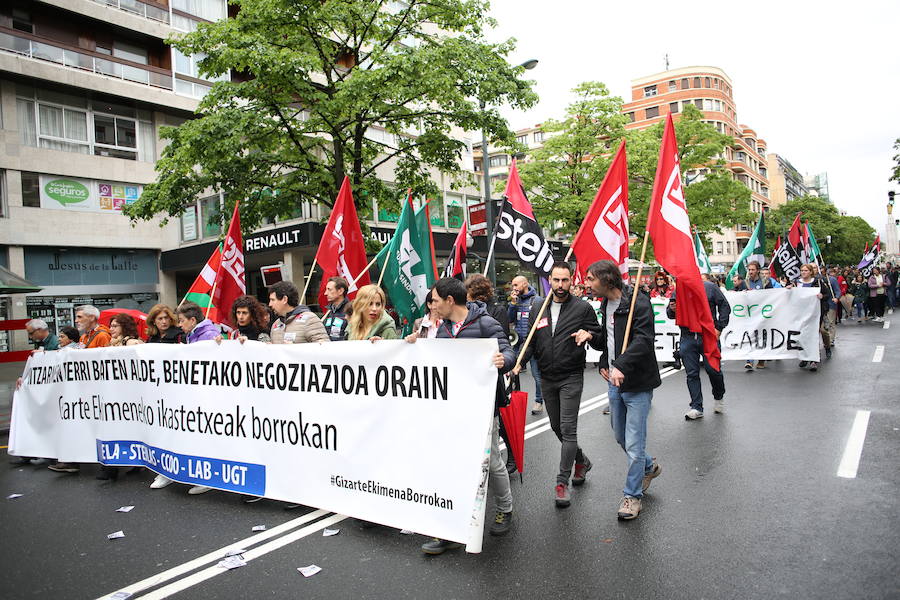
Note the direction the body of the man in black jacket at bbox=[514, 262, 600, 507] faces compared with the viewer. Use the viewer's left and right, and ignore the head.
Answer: facing the viewer

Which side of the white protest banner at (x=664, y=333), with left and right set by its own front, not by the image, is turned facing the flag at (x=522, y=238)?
front

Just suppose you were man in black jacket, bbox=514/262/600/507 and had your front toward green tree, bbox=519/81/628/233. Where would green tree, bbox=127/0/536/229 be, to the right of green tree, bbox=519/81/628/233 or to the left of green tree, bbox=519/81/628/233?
left

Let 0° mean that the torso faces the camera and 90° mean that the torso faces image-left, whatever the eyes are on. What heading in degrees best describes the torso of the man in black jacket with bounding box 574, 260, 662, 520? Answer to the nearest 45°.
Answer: approximately 45°

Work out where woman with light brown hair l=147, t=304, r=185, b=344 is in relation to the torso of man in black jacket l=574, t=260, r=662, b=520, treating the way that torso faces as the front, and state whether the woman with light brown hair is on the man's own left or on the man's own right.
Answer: on the man's own right

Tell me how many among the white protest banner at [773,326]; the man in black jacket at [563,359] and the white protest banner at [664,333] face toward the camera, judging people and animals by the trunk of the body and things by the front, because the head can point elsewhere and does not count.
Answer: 3

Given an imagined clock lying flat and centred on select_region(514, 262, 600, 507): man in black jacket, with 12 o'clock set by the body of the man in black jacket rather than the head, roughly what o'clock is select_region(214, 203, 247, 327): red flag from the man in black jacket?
The red flag is roughly at 4 o'clock from the man in black jacket.

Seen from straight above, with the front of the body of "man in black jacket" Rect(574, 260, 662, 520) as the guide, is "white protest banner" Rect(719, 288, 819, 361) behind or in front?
behind

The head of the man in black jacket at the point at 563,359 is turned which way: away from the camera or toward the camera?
toward the camera

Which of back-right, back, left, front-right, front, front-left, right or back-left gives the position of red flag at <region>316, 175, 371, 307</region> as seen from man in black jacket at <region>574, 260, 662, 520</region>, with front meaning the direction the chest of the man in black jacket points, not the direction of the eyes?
right

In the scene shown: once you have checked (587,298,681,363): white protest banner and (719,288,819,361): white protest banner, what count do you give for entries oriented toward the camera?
2

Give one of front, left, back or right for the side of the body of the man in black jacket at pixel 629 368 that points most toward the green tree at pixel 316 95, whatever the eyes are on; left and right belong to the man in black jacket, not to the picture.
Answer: right

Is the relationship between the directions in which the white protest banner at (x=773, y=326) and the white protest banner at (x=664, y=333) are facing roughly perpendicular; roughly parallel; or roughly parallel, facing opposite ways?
roughly parallel

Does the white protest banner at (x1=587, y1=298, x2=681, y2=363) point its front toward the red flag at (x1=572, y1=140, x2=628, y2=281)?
yes

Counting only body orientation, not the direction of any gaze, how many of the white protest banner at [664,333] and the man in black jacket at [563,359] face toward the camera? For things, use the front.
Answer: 2
